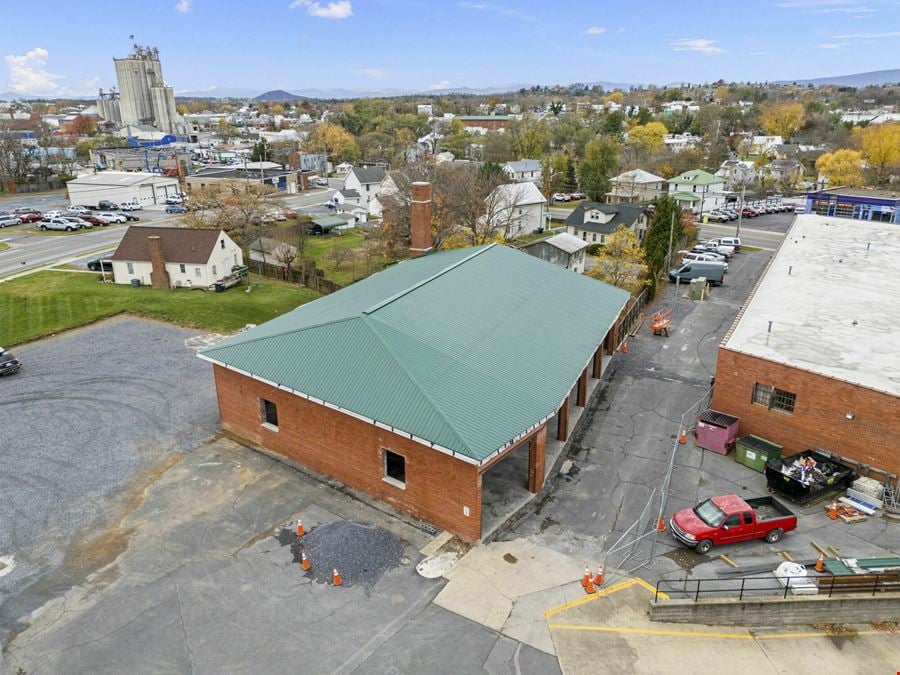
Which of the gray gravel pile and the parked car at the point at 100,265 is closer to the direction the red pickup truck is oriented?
the gray gravel pile

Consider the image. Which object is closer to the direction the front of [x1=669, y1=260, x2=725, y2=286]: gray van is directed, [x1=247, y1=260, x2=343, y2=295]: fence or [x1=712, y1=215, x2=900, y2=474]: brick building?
the fence

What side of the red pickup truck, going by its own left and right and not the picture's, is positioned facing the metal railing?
left

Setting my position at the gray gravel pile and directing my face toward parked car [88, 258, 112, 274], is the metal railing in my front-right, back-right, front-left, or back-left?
back-right

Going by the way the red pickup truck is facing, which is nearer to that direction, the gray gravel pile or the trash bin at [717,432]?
the gray gravel pile

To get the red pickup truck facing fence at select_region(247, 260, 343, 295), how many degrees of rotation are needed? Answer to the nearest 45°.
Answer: approximately 90° to its right

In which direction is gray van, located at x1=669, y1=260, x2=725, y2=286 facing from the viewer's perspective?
to the viewer's left

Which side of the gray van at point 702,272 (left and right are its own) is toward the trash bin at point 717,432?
left

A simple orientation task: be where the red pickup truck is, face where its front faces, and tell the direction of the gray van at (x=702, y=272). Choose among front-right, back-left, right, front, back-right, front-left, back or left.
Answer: back-right

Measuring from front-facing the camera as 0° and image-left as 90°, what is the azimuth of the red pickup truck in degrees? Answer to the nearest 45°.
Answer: approximately 45°
